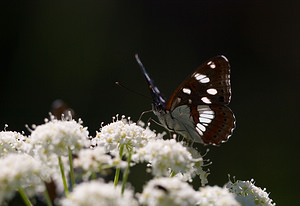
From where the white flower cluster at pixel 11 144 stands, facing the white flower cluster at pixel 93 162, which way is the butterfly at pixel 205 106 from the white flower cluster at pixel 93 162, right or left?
left

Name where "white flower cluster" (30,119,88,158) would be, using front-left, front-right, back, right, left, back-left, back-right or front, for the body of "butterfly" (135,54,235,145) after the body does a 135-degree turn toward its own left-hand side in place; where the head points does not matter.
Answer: back-right

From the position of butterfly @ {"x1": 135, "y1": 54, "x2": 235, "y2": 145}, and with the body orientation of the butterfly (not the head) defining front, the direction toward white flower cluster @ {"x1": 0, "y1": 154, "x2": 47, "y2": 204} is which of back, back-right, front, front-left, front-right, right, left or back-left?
front

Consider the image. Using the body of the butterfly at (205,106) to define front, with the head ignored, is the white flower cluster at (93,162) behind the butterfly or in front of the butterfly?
in front

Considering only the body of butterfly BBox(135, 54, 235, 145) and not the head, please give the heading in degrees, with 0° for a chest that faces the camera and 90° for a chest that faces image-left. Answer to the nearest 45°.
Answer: approximately 45°

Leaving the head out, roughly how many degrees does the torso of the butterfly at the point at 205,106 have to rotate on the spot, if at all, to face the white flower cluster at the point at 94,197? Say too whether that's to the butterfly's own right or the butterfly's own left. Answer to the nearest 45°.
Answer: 0° — it already faces it

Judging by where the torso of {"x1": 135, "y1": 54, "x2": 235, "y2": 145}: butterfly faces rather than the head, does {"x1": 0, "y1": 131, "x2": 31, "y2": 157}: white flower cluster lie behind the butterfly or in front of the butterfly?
in front
